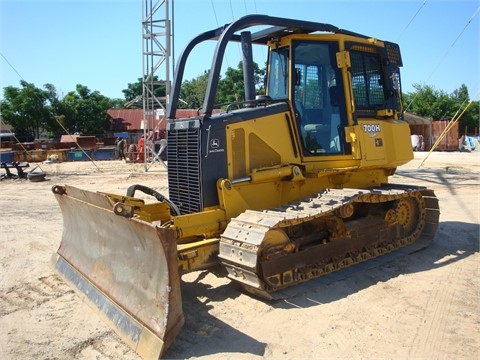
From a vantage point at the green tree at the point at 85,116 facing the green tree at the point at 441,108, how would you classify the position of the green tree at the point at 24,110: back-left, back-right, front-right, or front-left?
back-right

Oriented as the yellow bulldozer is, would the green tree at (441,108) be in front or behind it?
behind

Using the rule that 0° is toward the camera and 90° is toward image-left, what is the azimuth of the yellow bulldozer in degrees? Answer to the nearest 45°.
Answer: approximately 45°
